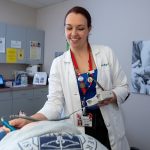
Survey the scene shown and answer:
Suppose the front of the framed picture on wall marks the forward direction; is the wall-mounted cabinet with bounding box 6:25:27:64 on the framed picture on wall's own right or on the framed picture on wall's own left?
on the framed picture on wall's own right

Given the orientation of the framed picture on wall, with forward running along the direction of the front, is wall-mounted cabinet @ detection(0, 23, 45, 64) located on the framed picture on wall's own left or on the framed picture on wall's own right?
on the framed picture on wall's own right

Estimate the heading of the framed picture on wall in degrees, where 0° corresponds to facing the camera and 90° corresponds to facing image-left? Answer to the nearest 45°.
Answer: approximately 45°

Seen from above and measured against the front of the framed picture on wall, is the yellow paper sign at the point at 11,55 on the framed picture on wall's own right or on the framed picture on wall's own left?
on the framed picture on wall's own right

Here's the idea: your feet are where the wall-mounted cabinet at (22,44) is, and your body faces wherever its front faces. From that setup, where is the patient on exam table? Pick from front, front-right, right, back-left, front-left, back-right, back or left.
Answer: front-right

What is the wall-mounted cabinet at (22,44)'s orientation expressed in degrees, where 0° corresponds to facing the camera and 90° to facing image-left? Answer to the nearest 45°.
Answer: approximately 315°
